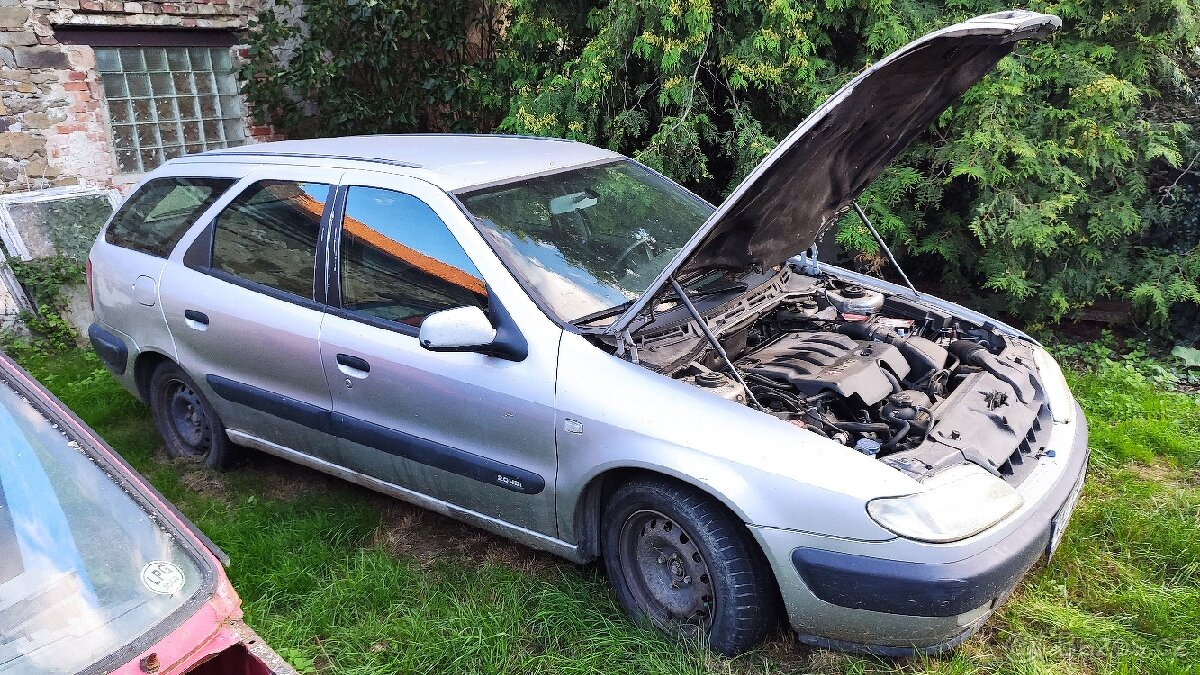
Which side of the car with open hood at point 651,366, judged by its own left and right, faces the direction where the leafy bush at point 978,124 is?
left

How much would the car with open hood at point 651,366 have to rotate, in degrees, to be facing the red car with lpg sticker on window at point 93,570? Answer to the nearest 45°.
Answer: approximately 90° to its right

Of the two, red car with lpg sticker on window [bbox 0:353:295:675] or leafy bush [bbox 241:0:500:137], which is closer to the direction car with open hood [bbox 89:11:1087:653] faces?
the red car with lpg sticker on window

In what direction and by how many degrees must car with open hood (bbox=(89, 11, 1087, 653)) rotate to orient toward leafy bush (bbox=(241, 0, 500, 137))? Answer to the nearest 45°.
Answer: approximately 135° to its left

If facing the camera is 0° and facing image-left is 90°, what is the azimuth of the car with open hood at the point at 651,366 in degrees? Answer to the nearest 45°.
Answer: approximately 315°
